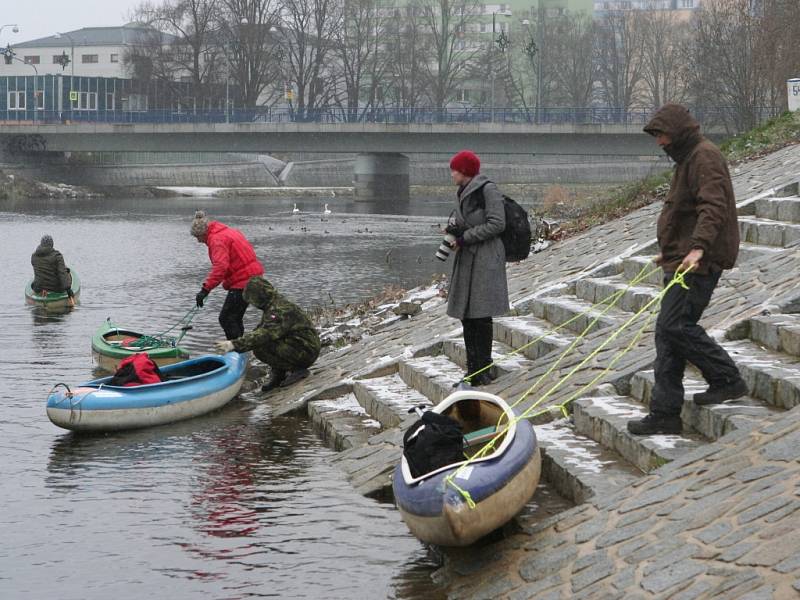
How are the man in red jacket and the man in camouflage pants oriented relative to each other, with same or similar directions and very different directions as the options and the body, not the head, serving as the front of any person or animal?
same or similar directions

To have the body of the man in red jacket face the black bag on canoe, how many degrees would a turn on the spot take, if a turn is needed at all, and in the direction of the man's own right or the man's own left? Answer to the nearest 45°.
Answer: approximately 90° to the man's own left

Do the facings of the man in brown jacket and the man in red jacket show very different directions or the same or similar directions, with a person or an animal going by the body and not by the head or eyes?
same or similar directions

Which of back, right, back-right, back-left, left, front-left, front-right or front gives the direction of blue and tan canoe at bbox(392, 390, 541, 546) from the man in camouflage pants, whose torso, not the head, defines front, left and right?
left

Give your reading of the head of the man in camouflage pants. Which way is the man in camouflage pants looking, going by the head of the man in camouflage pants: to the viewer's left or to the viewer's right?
to the viewer's left

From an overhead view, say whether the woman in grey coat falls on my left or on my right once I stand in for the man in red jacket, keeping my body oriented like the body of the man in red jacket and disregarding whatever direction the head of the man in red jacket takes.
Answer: on my left

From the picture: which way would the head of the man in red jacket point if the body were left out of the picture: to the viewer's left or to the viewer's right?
to the viewer's left

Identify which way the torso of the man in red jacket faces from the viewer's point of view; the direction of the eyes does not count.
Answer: to the viewer's left

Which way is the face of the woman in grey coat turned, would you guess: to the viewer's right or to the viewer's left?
to the viewer's left

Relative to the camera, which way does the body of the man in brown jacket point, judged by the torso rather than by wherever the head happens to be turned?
to the viewer's left

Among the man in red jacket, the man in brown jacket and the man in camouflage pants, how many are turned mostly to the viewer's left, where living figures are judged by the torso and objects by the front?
3

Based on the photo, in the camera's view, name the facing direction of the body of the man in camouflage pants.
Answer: to the viewer's left

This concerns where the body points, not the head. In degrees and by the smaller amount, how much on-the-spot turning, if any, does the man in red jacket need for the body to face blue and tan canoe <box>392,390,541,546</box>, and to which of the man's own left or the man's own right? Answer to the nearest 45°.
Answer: approximately 90° to the man's own left
